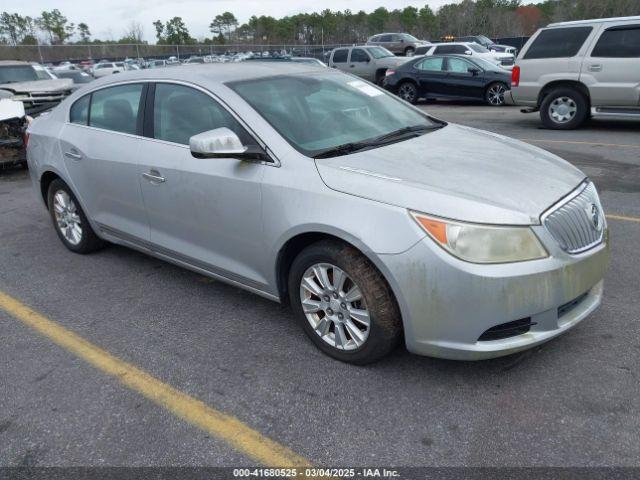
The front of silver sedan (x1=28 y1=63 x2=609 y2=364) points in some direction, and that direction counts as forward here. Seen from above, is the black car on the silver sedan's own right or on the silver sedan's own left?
on the silver sedan's own left

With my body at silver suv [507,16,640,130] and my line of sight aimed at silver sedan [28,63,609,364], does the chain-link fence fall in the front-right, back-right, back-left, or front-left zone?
back-right

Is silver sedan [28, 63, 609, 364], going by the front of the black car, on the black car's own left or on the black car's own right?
on the black car's own right

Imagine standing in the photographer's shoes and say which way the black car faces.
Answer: facing to the right of the viewer

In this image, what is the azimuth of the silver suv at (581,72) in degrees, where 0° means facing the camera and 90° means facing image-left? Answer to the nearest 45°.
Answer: approximately 270°

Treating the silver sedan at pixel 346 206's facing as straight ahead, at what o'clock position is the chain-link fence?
The chain-link fence is roughly at 7 o'clock from the silver sedan.

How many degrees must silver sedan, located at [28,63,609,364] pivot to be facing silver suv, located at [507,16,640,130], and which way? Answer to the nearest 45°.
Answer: approximately 90° to its left

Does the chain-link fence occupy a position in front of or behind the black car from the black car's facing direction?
behind
